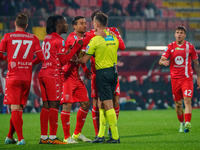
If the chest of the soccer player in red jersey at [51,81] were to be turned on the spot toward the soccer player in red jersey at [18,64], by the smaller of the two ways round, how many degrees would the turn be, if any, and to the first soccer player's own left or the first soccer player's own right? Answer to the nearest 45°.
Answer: approximately 135° to the first soccer player's own left

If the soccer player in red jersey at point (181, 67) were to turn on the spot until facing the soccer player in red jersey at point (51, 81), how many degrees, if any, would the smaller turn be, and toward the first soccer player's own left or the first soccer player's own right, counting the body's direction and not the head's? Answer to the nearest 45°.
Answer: approximately 45° to the first soccer player's own right

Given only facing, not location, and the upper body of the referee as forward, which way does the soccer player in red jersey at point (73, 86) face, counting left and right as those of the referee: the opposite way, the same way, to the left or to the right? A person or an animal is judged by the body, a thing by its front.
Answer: the opposite way

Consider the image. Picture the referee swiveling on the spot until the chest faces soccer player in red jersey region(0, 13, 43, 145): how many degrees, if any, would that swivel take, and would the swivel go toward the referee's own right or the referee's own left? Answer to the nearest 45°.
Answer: approximately 45° to the referee's own left

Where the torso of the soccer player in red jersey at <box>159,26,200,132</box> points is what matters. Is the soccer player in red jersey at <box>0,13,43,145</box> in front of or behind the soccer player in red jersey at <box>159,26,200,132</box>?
in front

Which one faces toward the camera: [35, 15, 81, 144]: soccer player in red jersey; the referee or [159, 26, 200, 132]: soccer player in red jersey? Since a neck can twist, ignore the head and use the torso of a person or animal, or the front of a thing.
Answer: [159, 26, 200, 132]: soccer player in red jersey

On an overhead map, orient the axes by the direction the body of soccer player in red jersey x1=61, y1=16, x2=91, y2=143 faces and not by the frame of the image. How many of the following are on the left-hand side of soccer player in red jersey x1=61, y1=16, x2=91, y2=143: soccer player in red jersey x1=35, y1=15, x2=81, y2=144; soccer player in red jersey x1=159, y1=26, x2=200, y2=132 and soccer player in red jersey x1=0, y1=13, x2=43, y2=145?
1

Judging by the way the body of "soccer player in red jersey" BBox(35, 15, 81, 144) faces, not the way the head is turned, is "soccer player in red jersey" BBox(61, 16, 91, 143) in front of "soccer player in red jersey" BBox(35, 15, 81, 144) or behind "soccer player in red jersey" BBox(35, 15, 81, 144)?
in front

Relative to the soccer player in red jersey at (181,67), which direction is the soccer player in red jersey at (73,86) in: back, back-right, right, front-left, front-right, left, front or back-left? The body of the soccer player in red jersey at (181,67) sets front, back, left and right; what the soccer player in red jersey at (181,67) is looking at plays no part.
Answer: front-right

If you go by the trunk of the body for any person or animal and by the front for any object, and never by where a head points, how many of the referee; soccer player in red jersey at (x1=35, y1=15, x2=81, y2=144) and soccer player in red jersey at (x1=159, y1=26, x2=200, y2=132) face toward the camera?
1

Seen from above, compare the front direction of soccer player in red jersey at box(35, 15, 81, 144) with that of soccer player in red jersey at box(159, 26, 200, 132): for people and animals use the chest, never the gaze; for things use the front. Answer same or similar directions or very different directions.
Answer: very different directions
